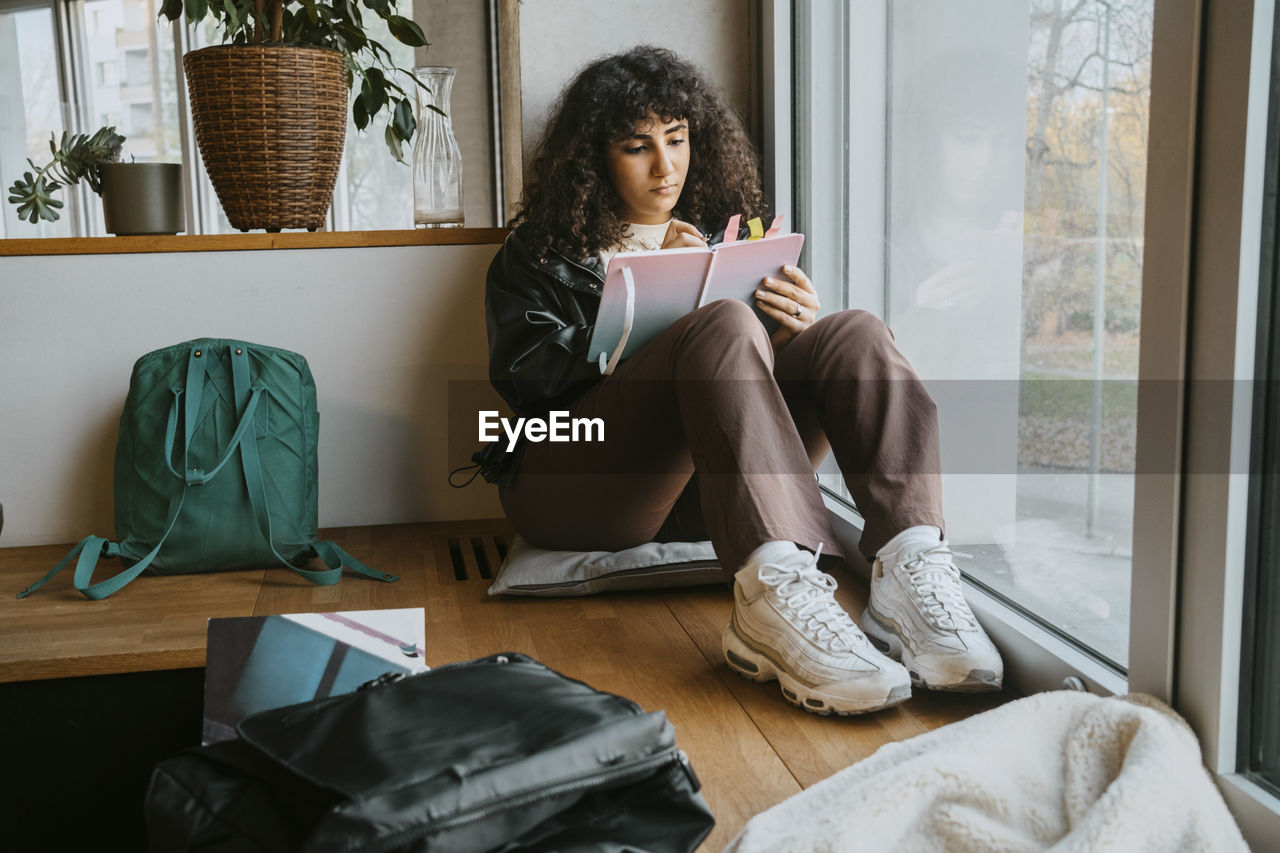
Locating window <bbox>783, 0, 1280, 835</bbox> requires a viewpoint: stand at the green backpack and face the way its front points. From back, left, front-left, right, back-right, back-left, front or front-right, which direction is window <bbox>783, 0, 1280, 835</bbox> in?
back-right

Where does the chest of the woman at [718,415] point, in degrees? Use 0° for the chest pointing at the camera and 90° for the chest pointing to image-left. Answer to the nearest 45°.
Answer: approximately 315°

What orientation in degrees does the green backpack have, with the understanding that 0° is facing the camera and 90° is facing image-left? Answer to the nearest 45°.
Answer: approximately 180°

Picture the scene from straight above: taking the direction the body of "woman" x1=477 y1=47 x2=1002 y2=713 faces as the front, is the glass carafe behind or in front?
behind

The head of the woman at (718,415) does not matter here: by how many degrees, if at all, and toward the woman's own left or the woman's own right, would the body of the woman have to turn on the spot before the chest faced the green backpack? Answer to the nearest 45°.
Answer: approximately 135° to the woman's own right
